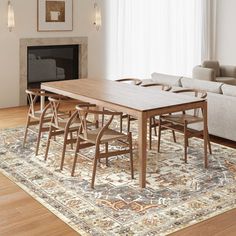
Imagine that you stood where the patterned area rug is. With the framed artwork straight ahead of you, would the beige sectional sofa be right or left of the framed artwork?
right

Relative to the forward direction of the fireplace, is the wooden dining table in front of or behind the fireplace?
in front

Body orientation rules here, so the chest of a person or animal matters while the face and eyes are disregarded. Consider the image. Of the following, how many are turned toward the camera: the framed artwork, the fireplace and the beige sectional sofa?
2

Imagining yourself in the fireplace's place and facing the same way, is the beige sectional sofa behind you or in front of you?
in front
